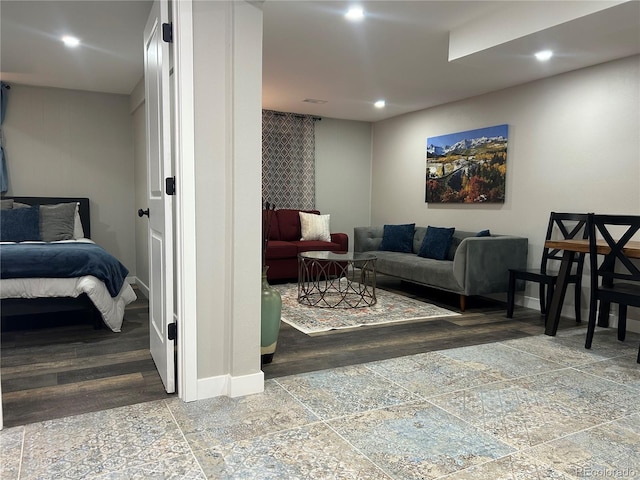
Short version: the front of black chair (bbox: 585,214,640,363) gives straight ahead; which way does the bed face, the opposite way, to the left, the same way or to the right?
to the right

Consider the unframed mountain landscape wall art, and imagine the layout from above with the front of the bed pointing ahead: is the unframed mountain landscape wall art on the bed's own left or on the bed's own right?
on the bed's own left

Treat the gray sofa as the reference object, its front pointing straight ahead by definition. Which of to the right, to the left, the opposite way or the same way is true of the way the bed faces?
to the left

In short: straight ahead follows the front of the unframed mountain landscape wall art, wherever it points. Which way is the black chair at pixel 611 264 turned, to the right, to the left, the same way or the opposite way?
the opposite way

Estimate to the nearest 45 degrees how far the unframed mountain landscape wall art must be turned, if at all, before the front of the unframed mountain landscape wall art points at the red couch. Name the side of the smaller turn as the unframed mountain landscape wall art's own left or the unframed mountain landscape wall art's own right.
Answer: approximately 45° to the unframed mountain landscape wall art's own right

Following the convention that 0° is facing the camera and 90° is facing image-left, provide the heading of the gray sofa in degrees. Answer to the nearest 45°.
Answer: approximately 45°

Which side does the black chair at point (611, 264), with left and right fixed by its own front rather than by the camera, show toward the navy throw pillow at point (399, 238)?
left

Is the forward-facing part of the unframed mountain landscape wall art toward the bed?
yes

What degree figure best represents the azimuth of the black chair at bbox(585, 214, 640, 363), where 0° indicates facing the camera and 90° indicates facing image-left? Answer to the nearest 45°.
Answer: approximately 225°
